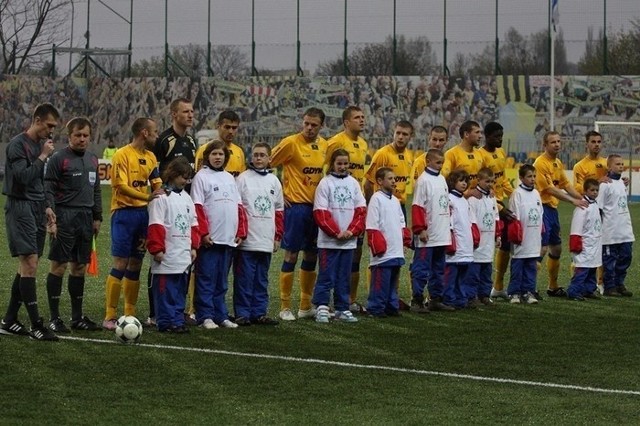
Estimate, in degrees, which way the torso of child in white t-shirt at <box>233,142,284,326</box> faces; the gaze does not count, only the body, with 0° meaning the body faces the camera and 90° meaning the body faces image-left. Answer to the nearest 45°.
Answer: approximately 0°

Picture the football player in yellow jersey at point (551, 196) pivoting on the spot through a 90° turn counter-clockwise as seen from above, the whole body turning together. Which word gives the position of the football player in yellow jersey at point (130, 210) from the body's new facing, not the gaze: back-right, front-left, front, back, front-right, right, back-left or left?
back

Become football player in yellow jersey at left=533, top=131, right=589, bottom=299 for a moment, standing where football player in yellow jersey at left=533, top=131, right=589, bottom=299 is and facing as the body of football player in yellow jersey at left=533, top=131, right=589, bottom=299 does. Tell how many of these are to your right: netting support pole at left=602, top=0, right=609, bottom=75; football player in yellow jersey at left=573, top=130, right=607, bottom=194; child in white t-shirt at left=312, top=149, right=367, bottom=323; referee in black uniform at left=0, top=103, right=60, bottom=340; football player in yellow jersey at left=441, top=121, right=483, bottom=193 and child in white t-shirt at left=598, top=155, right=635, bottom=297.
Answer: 3

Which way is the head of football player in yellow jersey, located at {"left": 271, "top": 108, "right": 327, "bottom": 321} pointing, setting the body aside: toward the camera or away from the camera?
toward the camera

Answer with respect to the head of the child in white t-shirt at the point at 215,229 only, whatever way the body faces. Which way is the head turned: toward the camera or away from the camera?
toward the camera

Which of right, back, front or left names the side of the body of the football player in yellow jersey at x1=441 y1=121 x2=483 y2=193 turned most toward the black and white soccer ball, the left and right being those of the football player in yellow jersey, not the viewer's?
right

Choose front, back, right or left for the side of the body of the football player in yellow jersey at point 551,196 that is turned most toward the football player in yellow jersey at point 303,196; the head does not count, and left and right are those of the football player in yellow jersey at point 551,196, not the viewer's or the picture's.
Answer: right

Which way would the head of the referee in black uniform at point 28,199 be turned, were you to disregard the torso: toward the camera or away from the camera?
toward the camera

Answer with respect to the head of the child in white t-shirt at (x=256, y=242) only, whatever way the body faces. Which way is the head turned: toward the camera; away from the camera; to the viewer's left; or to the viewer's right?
toward the camera

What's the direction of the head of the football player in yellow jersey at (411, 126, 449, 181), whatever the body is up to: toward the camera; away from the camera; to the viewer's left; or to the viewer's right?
toward the camera

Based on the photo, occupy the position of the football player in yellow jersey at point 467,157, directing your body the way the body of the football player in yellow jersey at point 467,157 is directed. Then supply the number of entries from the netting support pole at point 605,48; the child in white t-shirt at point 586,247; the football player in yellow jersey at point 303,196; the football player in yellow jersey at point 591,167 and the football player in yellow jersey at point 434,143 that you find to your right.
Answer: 2

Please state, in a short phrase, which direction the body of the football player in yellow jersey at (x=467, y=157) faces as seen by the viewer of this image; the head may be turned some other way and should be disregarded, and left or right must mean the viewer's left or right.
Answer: facing the viewer and to the right of the viewer

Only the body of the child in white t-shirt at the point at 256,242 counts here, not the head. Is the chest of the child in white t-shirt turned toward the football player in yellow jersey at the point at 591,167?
no
